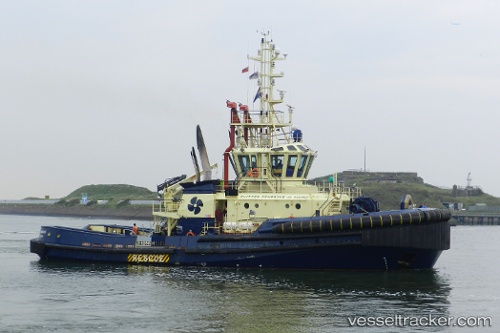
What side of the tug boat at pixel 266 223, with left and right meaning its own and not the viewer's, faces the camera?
right
